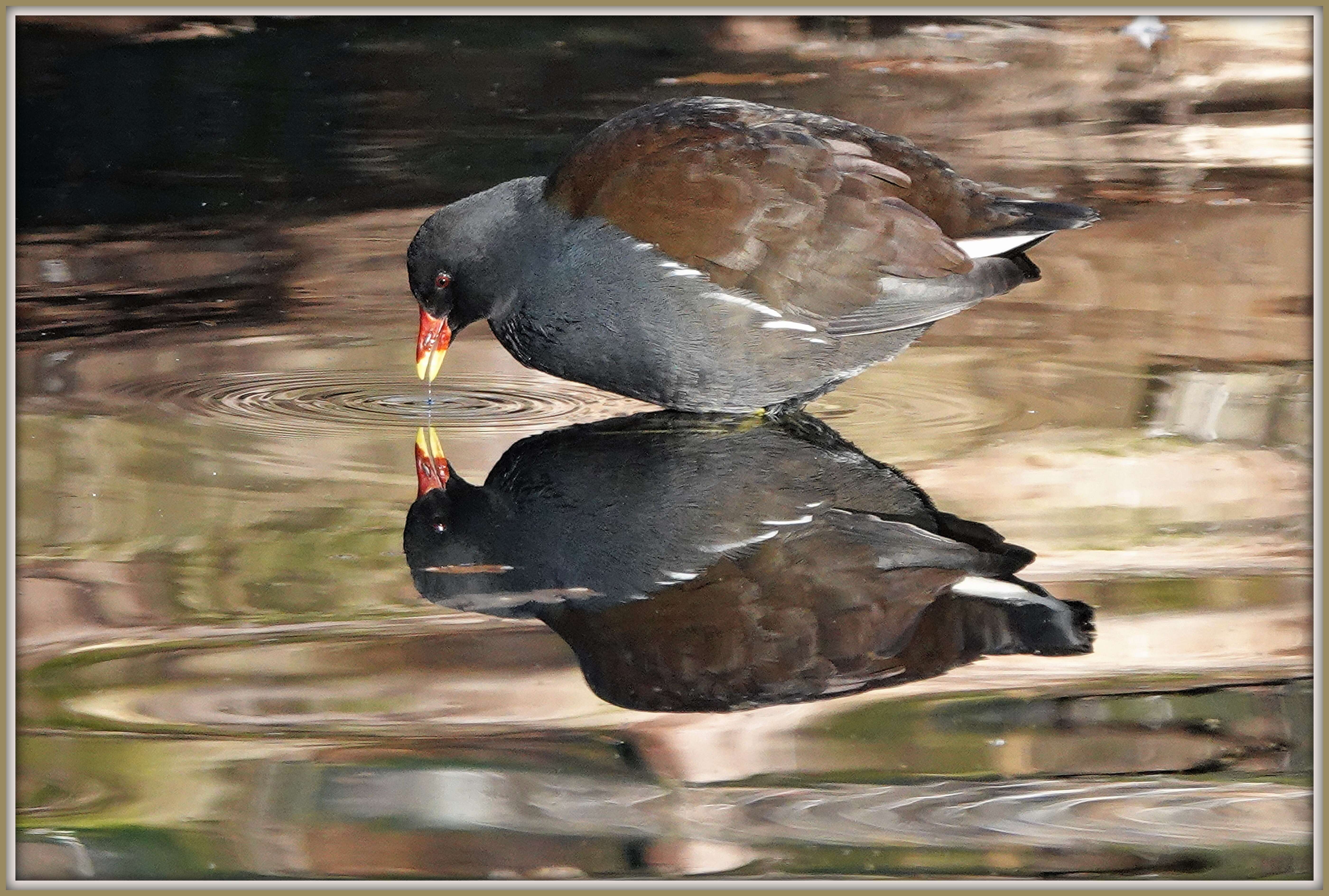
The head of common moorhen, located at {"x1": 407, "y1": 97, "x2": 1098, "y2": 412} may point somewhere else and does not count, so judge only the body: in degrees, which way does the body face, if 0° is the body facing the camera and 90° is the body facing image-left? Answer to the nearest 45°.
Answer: approximately 90°
